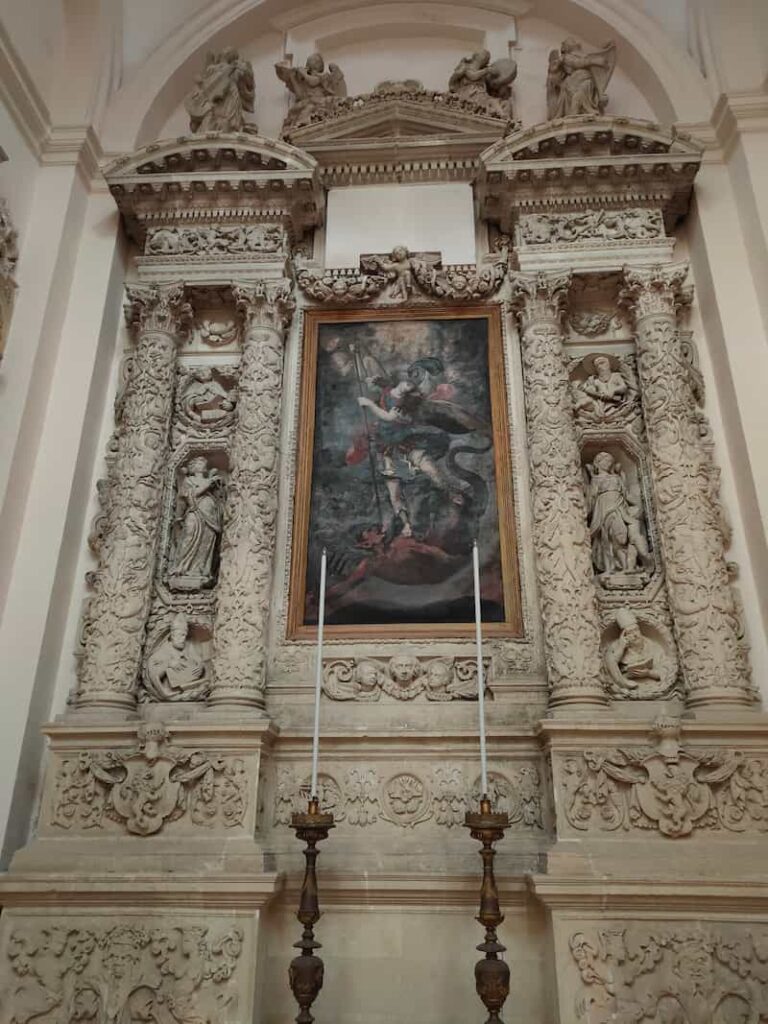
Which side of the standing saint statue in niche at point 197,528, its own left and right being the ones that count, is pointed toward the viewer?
front

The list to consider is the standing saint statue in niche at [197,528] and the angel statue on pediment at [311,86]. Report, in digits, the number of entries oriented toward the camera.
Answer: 2

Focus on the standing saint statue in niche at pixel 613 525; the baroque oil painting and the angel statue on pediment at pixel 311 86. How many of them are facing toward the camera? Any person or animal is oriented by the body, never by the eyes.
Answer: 3

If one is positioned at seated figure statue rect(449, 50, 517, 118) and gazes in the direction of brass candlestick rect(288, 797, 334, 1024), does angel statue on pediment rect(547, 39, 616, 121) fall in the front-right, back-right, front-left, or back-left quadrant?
back-left

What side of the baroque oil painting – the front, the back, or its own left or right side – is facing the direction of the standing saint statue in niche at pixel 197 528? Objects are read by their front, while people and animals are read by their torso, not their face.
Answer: right

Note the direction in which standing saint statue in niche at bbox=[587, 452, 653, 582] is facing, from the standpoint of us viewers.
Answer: facing the viewer
